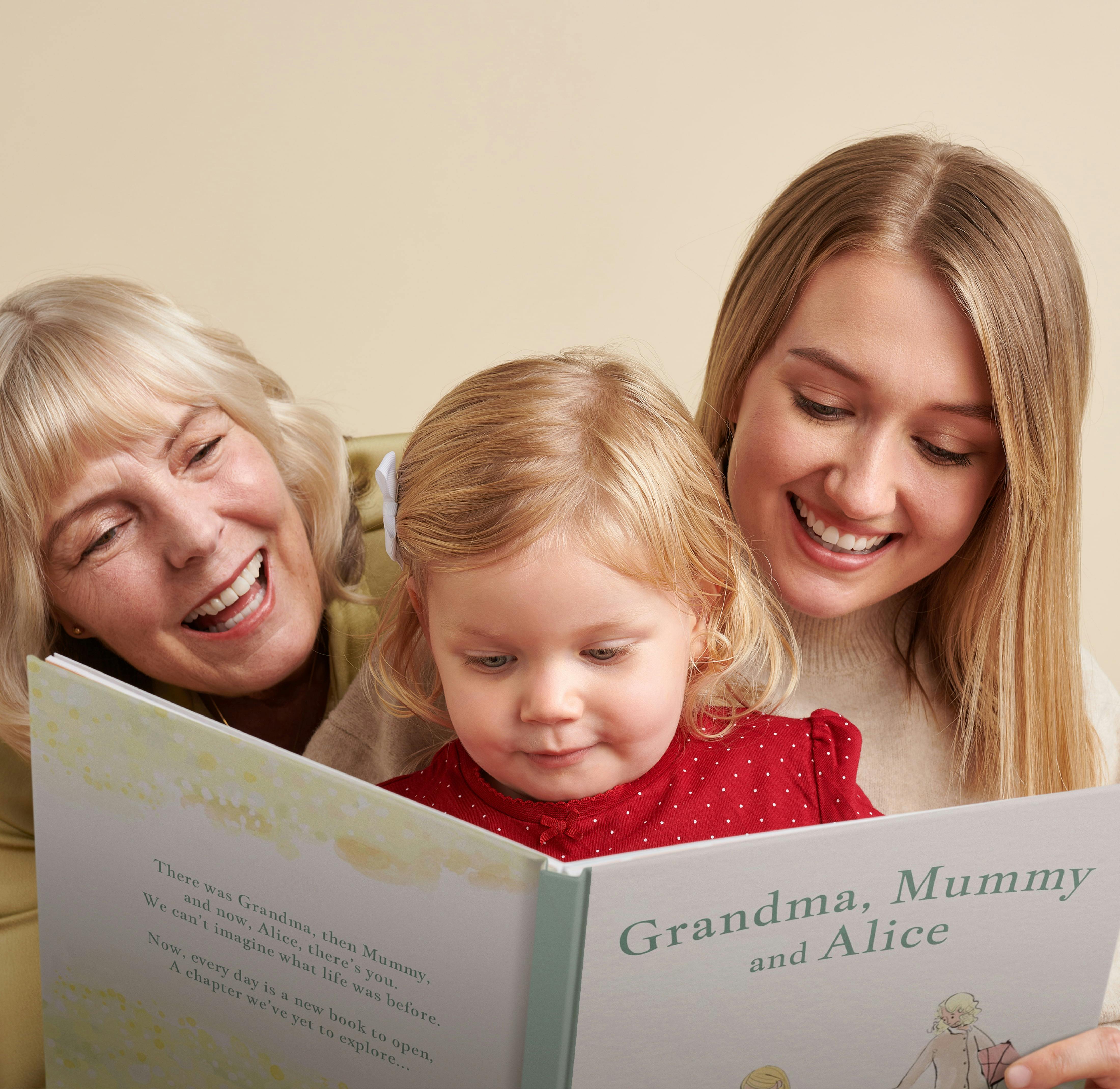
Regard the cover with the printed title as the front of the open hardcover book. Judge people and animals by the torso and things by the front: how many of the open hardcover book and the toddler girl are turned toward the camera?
2

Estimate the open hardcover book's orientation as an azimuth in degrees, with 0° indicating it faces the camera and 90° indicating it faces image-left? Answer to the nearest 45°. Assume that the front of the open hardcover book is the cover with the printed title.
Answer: approximately 0°

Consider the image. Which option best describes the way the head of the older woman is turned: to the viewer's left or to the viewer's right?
to the viewer's right

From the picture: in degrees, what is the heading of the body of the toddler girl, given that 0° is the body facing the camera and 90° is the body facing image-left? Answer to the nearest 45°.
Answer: approximately 0°
